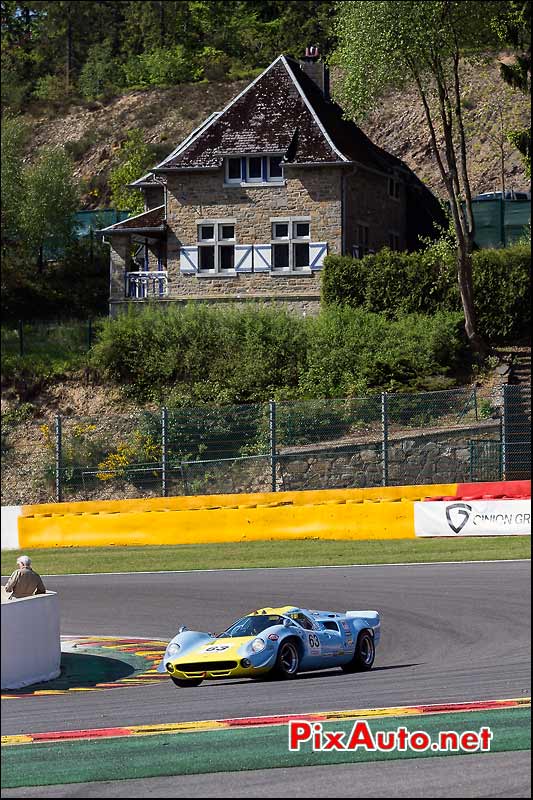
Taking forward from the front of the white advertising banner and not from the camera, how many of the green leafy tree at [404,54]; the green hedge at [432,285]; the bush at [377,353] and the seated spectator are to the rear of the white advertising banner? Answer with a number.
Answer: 3

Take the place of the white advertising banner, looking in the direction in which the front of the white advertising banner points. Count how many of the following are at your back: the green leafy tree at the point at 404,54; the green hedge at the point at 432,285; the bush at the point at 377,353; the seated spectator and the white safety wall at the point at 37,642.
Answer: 3

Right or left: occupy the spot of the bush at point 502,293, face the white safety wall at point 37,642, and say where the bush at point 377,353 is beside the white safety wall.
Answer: right

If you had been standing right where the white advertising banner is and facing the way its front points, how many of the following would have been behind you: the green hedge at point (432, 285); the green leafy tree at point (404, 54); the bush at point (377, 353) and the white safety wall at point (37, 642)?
3

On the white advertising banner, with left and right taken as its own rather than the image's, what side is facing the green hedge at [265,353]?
back

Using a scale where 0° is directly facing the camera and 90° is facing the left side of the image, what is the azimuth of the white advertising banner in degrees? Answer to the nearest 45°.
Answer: approximately 0°

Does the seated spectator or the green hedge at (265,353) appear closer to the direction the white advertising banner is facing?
the seated spectator

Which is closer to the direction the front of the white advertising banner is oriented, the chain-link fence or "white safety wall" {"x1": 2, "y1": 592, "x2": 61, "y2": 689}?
the white safety wall

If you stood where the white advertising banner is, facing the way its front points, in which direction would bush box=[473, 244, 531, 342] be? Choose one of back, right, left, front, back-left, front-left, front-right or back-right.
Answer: back

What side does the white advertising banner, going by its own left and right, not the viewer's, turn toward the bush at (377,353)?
back

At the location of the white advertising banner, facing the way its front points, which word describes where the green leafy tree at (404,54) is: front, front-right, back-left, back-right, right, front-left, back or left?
back
